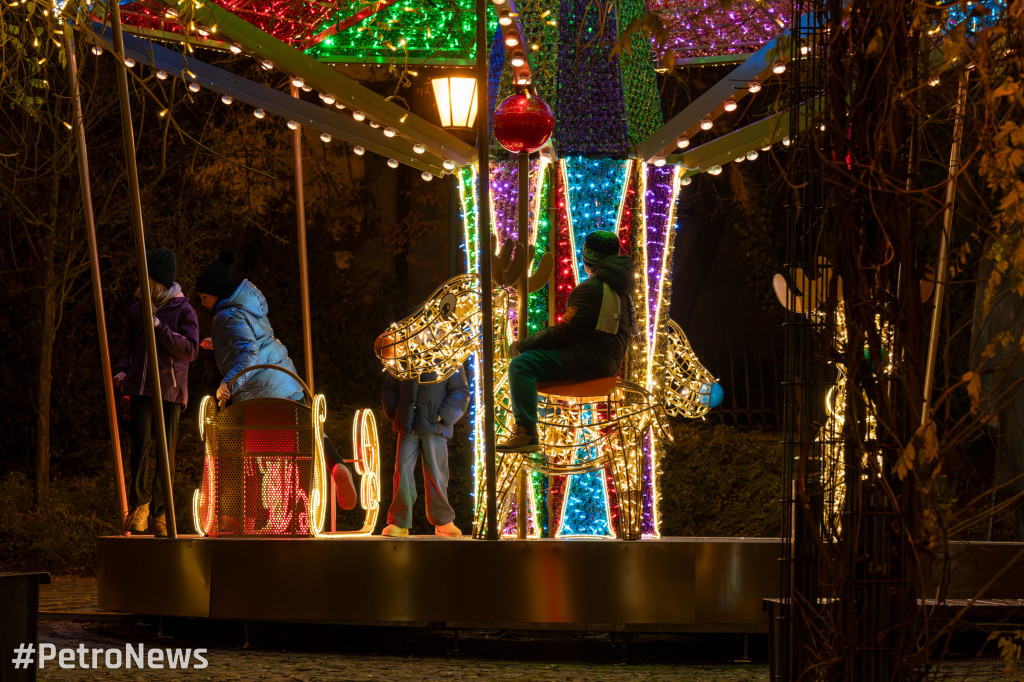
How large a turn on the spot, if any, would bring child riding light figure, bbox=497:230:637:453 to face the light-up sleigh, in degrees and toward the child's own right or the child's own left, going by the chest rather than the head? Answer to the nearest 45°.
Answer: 0° — they already face it

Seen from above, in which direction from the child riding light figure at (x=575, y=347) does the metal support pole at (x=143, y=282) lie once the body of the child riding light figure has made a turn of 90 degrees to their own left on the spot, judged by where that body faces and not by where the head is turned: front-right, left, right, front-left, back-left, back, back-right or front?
right

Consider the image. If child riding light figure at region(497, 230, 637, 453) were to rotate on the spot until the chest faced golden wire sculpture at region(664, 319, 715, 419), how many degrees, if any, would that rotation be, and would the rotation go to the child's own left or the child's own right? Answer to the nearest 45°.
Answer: approximately 135° to the child's own right

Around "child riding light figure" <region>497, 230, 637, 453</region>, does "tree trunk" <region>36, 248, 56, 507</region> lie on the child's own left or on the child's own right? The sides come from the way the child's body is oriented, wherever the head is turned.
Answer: on the child's own right

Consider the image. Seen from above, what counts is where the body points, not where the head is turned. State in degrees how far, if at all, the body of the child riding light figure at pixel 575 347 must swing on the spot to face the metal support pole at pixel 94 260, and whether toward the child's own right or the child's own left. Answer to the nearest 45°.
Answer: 0° — they already face it

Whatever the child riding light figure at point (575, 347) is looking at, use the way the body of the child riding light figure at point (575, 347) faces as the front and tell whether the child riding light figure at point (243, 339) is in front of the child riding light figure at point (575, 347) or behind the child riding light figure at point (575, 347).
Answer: in front

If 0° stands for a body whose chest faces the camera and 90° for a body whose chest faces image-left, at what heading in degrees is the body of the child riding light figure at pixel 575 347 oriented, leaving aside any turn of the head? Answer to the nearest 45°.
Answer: approximately 90°
